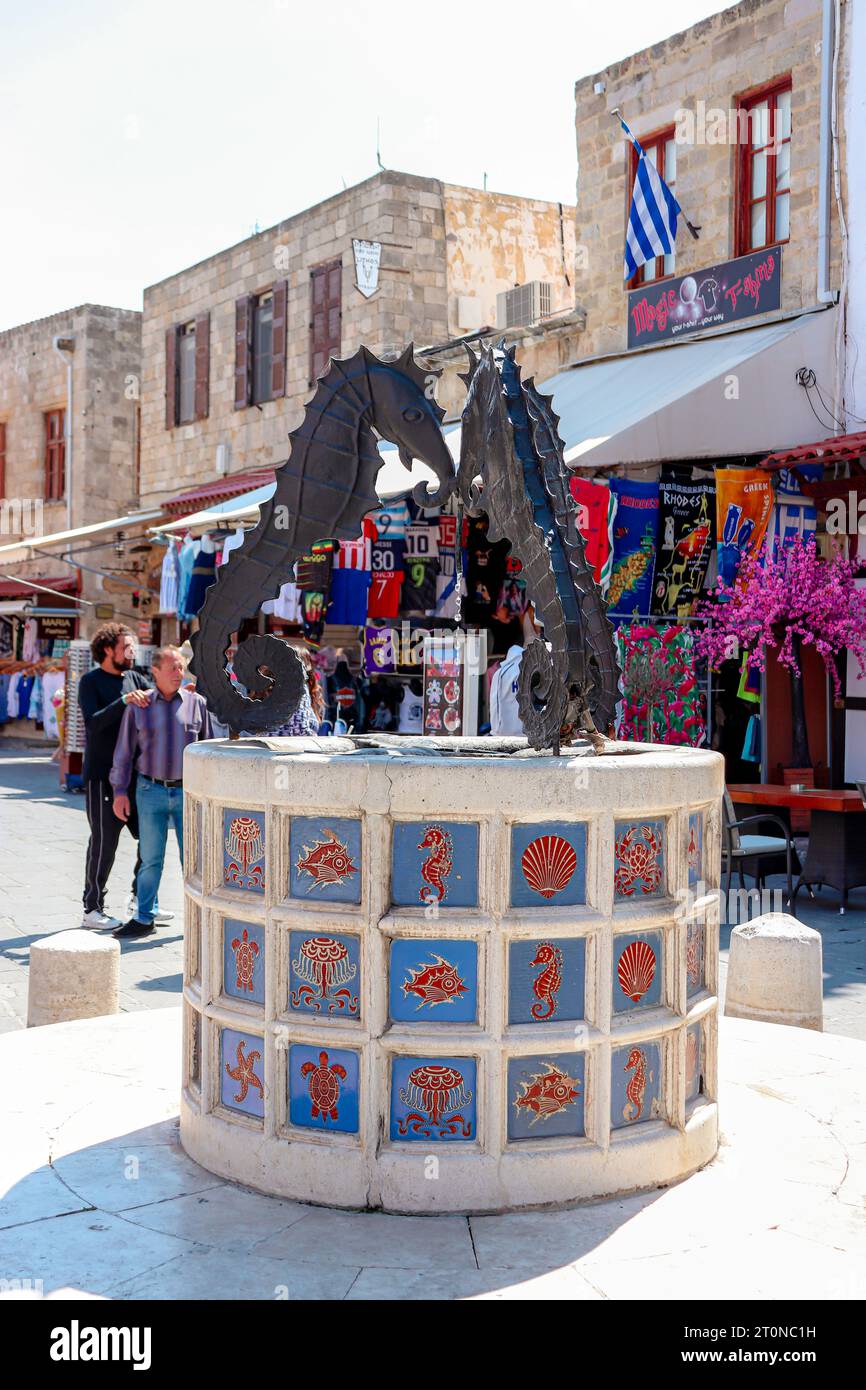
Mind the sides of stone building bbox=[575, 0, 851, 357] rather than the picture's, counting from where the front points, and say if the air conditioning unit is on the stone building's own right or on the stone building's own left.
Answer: on the stone building's own right

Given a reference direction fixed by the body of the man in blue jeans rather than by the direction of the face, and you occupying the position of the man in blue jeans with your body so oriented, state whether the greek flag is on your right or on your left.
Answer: on your left

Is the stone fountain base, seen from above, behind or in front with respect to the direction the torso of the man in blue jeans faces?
in front

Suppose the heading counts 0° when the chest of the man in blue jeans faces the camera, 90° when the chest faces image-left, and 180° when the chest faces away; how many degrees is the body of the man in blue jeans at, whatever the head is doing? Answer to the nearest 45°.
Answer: approximately 0°

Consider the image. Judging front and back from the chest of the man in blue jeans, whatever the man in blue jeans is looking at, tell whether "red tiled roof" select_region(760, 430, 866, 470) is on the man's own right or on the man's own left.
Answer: on the man's own left

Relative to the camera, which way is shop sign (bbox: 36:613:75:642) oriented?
toward the camera

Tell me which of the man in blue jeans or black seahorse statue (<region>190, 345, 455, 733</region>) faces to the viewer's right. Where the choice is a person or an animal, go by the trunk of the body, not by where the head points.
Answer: the black seahorse statue

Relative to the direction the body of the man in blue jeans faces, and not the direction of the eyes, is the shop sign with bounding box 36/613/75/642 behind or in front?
behind

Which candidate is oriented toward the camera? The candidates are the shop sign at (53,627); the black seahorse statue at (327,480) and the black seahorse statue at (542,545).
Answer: the shop sign

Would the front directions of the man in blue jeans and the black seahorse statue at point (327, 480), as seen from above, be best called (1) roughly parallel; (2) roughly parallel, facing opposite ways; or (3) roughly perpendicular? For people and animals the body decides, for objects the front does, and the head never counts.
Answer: roughly perpendicular

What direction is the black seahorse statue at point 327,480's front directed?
to the viewer's right
